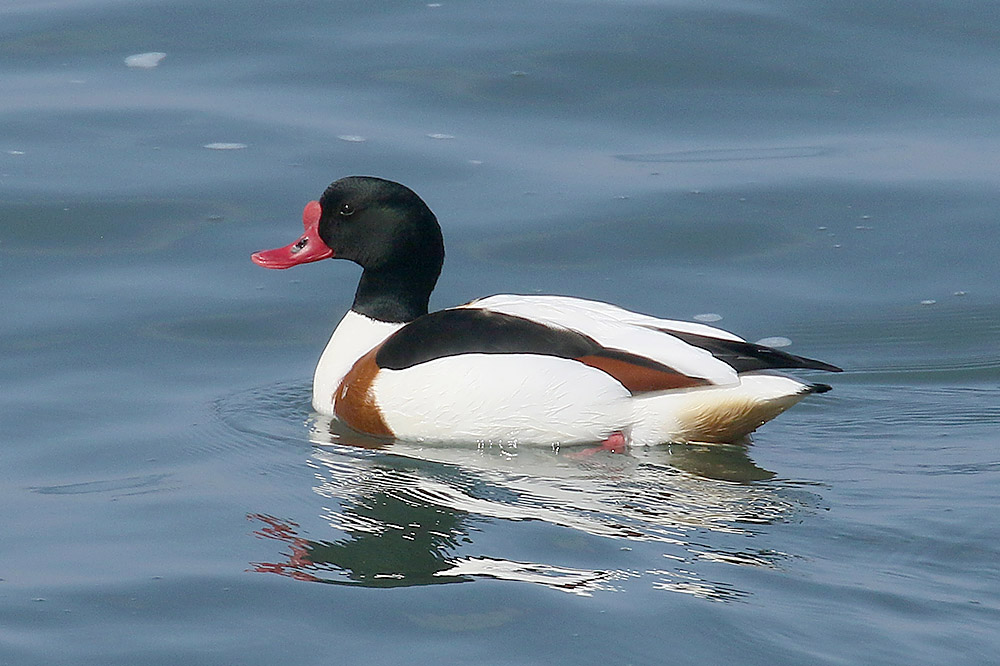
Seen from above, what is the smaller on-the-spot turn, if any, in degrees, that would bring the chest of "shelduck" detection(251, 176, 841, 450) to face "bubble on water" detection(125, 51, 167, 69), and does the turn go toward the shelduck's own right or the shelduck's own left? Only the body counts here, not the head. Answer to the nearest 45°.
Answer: approximately 45° to the shelduck's own right

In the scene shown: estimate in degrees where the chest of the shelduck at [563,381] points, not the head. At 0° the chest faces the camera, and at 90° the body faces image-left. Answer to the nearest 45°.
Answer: approximately 90°

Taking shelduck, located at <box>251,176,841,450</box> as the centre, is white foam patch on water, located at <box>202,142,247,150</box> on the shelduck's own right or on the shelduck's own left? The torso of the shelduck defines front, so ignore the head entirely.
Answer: on the shelduck's own right
